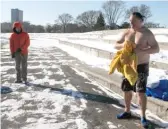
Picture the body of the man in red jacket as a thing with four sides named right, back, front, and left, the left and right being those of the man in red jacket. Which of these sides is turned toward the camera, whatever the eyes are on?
front

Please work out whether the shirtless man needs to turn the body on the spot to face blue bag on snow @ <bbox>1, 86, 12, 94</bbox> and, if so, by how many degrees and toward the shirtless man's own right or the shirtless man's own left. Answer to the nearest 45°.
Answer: approximately 90° to the shirtless man's own right

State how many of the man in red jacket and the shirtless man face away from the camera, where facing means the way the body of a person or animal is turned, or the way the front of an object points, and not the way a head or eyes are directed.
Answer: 0

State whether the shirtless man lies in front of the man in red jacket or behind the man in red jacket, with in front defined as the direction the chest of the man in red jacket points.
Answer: in front

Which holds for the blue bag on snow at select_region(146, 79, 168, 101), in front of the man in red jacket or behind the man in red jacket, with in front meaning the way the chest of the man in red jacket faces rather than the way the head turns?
in front

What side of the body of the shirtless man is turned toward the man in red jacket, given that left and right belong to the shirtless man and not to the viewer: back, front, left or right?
right

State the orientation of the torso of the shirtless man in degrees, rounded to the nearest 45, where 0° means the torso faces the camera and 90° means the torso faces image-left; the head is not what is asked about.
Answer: approximately 45°
